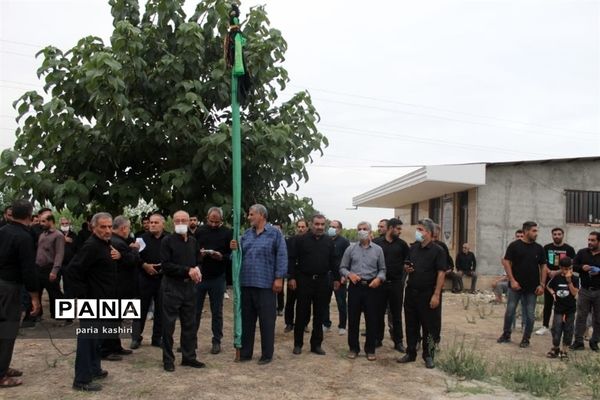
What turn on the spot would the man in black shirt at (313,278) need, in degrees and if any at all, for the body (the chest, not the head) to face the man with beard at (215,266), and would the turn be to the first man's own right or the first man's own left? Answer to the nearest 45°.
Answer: approximately 90° to the first man's own right

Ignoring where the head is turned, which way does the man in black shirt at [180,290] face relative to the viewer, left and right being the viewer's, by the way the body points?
facing the viewer and to the right of the viewer

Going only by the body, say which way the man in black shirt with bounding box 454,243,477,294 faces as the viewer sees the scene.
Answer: toward the camera

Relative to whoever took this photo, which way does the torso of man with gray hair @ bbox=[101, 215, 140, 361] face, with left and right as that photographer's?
facing to the right of the viewer

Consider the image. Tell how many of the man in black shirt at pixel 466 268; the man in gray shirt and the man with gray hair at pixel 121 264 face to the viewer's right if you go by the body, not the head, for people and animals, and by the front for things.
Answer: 1

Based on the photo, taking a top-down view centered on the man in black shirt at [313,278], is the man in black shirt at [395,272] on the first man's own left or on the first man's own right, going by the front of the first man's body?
on the first man's own left

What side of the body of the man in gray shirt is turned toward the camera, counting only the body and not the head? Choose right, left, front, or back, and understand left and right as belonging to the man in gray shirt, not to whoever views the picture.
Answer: front

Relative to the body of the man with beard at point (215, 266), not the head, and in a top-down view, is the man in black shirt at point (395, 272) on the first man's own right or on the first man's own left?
on the first man's own left

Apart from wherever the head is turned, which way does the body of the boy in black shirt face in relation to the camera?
toward the camera

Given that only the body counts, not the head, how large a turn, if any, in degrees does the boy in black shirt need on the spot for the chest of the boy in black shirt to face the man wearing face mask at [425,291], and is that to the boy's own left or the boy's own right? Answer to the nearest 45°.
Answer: approximately 45° to the boy's own right

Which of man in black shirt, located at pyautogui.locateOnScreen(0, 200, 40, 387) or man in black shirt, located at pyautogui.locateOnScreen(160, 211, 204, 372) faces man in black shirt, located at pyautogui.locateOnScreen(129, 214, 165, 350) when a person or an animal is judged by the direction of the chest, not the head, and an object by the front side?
man in black shirt, located at pyautogui.locateOnScreen(0, 200, 40, 387)
